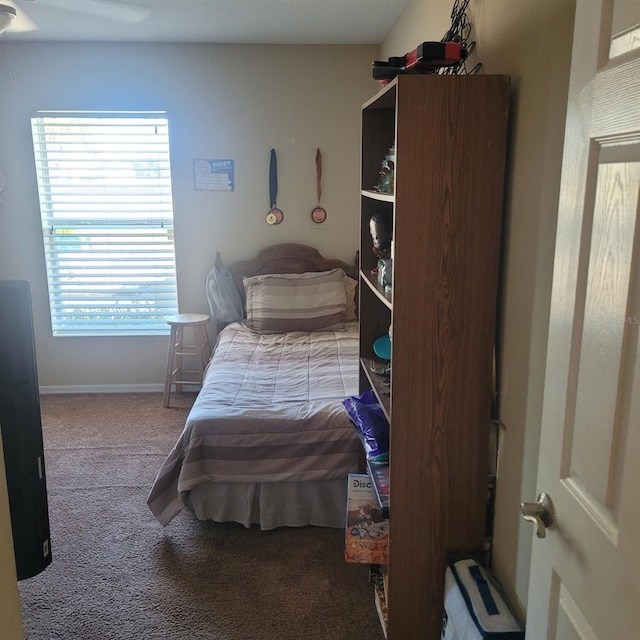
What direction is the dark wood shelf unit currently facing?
to the viewer's left

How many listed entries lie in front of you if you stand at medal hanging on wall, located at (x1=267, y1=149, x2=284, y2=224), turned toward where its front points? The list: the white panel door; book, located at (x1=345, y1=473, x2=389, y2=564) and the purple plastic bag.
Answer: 3

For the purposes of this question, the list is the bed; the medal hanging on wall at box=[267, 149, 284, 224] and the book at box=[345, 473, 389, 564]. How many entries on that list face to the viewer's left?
0

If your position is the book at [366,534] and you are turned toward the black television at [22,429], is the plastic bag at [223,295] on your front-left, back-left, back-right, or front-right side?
back-right

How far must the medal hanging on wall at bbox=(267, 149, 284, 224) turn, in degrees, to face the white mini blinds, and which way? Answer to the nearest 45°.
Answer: approximately 90° to its right

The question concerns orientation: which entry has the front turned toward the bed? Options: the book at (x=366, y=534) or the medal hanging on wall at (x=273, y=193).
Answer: the medal hanging on wall

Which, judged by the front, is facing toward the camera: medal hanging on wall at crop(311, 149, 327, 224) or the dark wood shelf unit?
the medal hanging on wall

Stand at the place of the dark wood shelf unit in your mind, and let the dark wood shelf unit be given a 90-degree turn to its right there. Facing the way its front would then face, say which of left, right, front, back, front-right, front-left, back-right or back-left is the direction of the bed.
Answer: front-left

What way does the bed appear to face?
toward the camera

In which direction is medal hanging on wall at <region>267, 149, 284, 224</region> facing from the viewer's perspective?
toward the camera

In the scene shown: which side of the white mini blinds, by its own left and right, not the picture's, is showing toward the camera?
front

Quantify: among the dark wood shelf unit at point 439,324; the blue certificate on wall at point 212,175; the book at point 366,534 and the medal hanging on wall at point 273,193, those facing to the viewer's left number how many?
1

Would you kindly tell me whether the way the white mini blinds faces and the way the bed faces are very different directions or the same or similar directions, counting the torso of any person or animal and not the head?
same or similar directions

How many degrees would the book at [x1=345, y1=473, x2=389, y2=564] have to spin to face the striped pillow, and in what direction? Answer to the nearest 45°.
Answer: approximately 180°

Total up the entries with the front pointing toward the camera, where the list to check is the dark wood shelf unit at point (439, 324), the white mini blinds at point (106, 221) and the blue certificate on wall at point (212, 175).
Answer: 2

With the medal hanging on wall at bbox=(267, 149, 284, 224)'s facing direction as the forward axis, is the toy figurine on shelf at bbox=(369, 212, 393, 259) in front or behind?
in front
